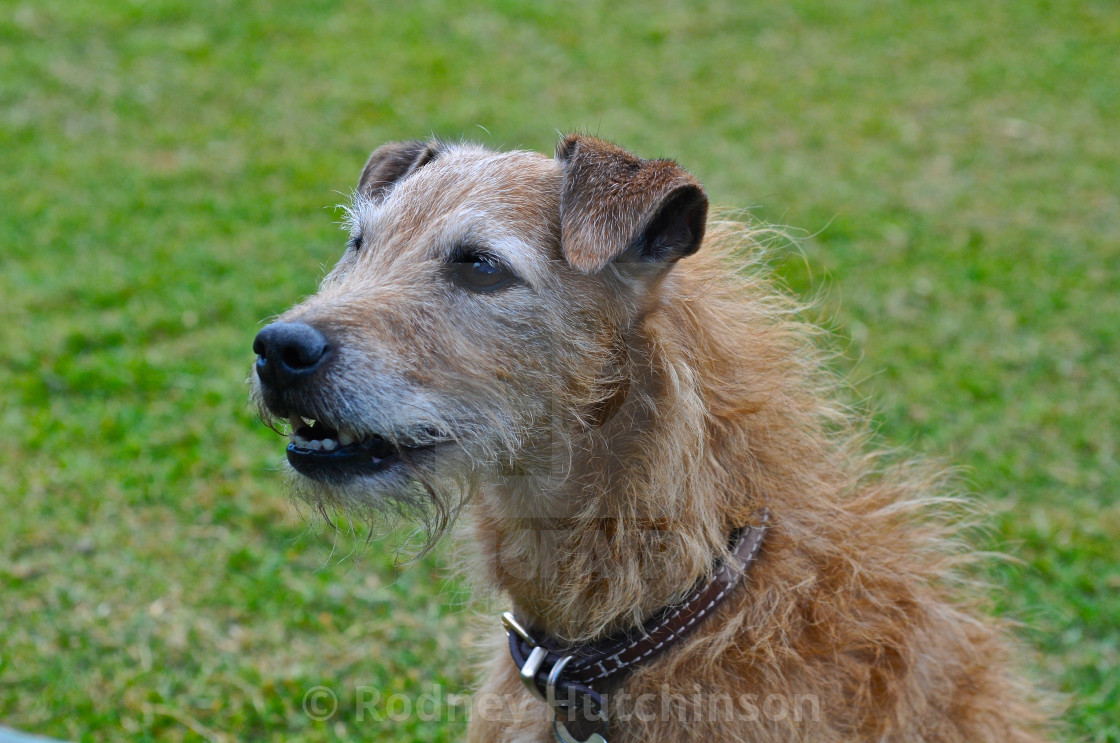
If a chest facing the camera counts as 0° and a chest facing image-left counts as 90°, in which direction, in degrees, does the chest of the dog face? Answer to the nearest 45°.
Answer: approximately 45°
